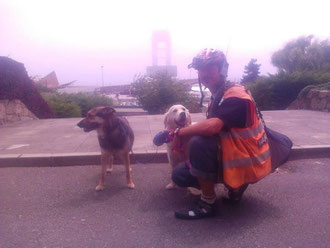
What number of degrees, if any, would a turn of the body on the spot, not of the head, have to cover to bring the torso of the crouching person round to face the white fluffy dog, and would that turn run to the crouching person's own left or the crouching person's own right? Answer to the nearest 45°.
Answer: approximately 45° to the crouching person's own right

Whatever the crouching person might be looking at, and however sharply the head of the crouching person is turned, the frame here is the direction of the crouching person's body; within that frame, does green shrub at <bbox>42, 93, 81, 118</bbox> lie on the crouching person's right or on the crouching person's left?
on the crouching person's right

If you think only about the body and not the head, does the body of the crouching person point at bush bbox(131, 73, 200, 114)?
no

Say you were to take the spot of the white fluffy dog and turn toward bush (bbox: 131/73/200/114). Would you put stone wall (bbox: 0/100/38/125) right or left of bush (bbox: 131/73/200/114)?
left

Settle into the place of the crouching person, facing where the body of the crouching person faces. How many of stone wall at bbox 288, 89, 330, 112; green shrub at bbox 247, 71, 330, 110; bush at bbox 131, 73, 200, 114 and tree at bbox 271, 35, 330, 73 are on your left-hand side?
0

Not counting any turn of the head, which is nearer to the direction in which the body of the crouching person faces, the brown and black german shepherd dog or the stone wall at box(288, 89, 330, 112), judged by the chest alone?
the brown and black german shepherd dog

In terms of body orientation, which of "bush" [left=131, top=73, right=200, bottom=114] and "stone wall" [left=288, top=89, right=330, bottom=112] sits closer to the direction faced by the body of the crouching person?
the bush

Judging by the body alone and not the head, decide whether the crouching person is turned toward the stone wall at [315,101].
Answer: no

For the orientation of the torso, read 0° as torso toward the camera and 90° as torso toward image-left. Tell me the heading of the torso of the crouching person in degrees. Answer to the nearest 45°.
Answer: approximately 90°

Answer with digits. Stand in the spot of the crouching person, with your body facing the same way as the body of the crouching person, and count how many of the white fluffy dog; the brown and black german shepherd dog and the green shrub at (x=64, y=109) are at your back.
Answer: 0

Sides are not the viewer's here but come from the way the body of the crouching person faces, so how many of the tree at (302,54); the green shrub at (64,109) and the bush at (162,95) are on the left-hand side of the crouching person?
0
